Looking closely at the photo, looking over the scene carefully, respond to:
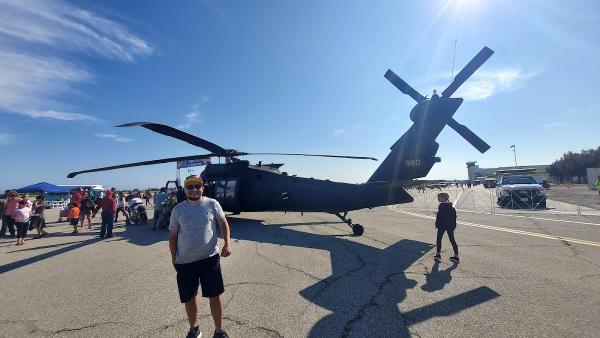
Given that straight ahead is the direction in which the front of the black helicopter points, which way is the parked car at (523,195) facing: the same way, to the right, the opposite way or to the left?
to the left

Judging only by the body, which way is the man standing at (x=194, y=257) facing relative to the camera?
toward the camera

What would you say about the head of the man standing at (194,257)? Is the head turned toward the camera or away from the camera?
toward the camera

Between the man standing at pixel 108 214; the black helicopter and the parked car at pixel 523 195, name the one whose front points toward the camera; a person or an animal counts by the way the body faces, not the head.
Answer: the parked car

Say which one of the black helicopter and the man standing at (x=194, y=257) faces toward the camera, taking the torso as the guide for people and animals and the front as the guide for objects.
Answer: the man standing

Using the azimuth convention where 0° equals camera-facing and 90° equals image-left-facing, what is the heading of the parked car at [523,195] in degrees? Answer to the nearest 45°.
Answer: approximately 0°

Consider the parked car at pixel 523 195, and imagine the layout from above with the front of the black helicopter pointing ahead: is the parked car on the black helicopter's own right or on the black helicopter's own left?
on the black helicopter's own right

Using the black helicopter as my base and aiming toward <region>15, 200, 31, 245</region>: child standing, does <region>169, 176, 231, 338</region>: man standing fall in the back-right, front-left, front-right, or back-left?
front-left

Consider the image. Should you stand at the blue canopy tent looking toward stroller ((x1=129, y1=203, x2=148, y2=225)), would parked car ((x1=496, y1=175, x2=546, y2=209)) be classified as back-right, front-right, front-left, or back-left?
front-left

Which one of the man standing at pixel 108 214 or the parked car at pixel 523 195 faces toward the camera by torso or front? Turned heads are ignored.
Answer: the parked car

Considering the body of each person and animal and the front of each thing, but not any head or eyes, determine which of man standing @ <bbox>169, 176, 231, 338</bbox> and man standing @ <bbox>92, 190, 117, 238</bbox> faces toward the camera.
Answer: man standing @ <bbox>169, 176, 231, 338</bbox>

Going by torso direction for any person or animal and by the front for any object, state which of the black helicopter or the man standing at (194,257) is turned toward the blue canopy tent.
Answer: the black helicopter

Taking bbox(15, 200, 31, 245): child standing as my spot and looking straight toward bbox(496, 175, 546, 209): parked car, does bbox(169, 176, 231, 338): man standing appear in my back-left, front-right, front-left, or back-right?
front-right
